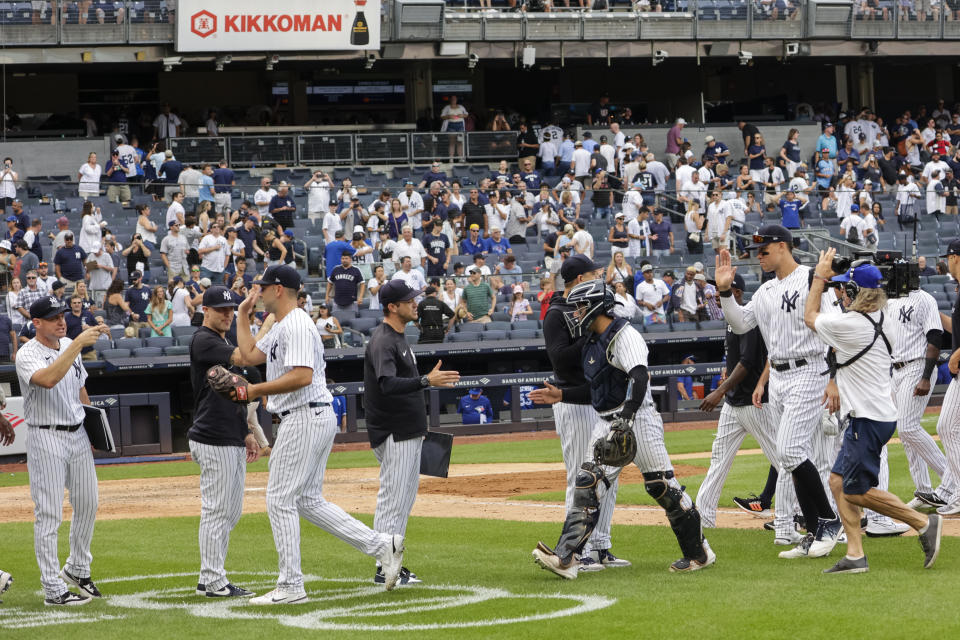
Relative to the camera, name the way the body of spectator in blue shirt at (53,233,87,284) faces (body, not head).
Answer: toward the camera

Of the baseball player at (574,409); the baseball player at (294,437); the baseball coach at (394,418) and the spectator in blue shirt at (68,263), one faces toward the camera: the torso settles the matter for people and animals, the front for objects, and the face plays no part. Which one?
the spectator in blue shirt

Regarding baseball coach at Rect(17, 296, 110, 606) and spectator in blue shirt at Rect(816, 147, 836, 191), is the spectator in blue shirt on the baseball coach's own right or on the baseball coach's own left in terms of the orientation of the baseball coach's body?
on the baseball coach's own left

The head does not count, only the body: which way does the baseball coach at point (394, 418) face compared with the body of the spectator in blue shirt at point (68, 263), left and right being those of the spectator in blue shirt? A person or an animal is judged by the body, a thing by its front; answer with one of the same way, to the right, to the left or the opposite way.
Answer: to the left

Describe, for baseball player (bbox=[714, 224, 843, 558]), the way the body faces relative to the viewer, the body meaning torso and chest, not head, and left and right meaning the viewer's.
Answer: facing the viewer and to the left of the viewer

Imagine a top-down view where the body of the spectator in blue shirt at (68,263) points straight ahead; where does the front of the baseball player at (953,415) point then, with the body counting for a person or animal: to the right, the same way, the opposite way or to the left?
to the right

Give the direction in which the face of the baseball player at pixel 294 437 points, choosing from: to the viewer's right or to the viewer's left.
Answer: to the viewer's left

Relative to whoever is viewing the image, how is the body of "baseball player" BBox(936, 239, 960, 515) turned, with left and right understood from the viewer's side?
facing to the left of the viewer

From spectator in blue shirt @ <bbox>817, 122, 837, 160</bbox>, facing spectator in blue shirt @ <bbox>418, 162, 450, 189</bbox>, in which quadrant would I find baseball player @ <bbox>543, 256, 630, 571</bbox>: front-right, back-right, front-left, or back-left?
front-left

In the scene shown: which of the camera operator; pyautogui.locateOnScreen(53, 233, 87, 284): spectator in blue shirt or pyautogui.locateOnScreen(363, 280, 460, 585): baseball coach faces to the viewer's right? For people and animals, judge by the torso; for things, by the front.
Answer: the baseball coach

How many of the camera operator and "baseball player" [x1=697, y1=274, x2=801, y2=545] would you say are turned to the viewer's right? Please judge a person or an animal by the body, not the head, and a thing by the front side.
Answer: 0

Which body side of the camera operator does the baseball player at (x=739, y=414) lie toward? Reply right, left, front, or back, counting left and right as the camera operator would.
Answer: front

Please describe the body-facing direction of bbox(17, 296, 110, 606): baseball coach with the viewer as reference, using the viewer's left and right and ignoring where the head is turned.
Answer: facing the viewer and to the right of the viewer

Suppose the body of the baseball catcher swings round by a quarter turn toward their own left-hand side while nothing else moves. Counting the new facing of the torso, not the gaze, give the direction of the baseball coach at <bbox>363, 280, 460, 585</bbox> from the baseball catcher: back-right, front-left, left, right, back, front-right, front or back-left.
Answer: right

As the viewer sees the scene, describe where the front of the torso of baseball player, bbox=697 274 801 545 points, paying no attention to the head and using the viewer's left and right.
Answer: facing to the left of the viewer

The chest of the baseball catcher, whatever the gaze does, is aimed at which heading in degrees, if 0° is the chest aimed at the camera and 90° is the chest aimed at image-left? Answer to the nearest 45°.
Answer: approximately 90°
